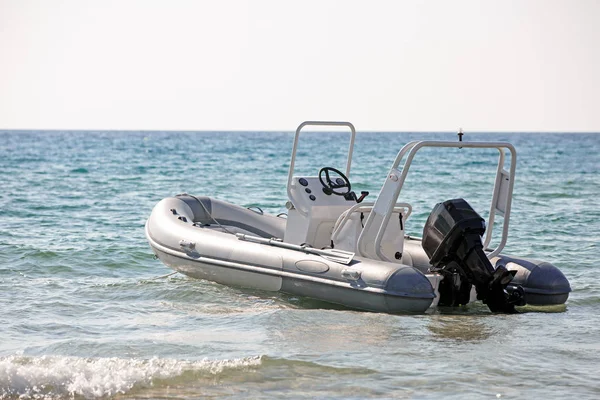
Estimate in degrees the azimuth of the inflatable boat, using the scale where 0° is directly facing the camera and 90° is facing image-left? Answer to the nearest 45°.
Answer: approximately 135°
